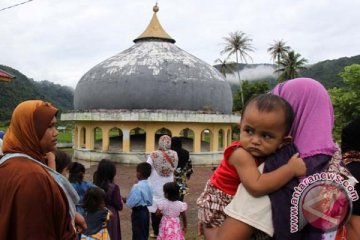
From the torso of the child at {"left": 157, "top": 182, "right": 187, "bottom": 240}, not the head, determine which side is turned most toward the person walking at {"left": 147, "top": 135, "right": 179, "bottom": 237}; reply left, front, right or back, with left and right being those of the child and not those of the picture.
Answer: front

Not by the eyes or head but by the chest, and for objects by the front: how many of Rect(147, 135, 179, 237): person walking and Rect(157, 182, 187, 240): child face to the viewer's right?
0

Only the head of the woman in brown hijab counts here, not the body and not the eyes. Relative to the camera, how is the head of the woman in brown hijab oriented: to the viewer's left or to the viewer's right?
to the viewer's right

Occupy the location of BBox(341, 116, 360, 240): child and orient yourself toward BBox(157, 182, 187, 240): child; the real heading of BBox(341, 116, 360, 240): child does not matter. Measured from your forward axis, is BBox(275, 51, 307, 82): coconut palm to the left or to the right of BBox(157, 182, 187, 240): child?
right

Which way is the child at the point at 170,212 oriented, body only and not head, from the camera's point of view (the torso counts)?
away from the camera

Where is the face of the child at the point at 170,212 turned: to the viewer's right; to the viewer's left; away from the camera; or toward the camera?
away from the camera

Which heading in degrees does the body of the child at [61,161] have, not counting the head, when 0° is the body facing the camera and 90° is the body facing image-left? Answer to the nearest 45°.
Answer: approximately 225°

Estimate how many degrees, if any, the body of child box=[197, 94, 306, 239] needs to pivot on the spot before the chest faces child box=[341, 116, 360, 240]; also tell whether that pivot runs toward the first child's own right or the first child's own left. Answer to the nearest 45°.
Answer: approximately 45° to the first child's own left

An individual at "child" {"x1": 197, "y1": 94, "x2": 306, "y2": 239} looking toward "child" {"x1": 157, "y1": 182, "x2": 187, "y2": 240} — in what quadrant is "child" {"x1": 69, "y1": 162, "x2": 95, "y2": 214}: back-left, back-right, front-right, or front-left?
front-left
